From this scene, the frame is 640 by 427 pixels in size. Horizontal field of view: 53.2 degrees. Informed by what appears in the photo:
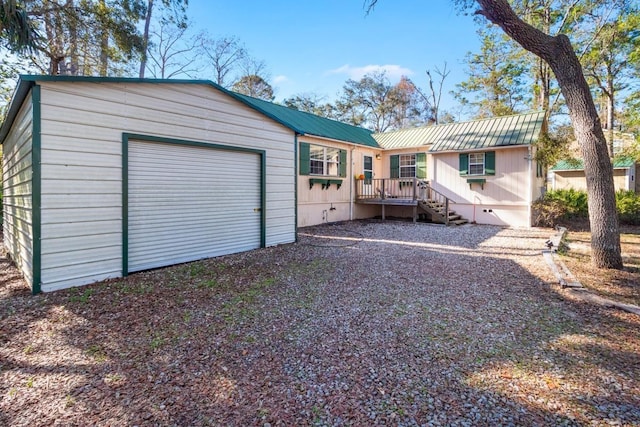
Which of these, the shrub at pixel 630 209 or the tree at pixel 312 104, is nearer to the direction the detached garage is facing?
the shrub

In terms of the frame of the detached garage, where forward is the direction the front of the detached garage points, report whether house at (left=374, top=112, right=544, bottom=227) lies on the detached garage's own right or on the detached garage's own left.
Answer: on the detached garage's own left

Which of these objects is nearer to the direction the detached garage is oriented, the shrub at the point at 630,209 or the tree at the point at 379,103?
the shrub

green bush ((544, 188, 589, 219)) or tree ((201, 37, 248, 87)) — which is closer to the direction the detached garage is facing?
the green bush

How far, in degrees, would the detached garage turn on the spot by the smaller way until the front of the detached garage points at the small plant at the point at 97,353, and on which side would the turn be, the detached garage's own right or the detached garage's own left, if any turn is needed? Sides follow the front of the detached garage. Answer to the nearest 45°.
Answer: approximately 45° to the detached garage's own right

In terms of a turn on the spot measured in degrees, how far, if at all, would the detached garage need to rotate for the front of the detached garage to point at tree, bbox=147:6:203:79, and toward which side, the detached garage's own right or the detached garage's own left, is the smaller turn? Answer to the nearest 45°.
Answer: approximately 135° to the detached garage's own left

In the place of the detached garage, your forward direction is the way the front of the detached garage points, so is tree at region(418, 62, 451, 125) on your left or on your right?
on your left

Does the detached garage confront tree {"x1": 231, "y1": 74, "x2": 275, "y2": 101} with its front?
no

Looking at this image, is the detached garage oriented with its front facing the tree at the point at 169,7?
no

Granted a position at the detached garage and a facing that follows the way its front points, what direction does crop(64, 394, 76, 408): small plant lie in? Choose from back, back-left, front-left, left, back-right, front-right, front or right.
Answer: front-right

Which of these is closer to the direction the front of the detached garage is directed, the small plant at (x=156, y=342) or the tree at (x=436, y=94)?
the small plant

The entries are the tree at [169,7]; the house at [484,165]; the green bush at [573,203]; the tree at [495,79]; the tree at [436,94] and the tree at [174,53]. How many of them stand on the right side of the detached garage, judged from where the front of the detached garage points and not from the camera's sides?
0

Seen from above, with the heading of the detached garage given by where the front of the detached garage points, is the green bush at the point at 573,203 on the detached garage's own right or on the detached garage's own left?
on the detached garage's own left

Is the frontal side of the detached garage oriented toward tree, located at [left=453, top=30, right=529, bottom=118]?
no
